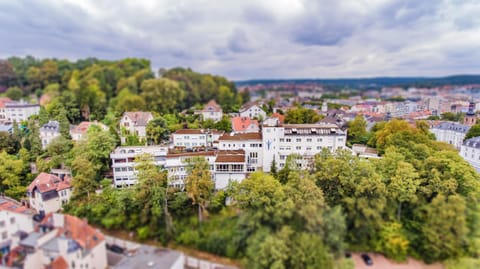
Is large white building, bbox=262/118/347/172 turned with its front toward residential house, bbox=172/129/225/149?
no

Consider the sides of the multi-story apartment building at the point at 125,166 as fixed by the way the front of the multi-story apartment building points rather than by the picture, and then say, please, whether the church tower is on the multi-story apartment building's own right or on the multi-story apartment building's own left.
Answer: on the multi-story apartment building's own left

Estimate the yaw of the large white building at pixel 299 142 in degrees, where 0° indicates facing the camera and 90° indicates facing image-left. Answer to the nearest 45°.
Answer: approximately 0°

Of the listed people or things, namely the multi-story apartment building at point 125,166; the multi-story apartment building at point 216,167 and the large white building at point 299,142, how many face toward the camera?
3

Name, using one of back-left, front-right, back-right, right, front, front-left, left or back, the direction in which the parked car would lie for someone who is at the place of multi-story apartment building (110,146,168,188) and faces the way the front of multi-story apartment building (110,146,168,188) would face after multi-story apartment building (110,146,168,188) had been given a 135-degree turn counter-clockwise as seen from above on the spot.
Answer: right

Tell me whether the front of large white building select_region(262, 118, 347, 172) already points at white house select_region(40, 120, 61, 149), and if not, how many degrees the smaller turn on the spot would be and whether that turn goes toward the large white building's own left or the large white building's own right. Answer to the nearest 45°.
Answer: approximately 90° to the large white building's own right

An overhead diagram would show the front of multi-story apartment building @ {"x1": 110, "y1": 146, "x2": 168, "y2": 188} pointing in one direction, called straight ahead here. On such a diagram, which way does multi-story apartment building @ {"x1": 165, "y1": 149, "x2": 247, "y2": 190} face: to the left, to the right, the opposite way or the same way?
the same way

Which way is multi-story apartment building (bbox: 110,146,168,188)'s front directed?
toward the camera

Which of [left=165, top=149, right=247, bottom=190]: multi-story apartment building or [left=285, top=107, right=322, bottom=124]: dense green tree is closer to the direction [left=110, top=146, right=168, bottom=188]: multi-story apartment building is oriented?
the multi-story apartment building

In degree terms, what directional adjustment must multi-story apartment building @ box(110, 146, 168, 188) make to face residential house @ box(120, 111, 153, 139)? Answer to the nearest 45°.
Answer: approximately 180°

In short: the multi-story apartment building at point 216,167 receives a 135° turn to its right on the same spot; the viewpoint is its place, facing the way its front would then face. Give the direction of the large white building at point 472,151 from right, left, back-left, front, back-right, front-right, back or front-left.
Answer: back-right

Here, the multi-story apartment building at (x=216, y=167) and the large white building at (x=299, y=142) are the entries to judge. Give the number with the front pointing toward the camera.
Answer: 2

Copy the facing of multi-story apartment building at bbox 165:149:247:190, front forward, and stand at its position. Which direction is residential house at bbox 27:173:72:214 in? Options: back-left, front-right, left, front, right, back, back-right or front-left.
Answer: right

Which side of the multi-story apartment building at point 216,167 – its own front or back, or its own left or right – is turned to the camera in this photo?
front

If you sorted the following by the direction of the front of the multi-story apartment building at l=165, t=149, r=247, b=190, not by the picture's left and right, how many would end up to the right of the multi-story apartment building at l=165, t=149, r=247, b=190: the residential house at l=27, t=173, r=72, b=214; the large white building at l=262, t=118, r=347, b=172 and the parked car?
1

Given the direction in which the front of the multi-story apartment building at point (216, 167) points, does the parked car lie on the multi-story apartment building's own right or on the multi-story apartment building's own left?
on the multi-story apartment building's own left

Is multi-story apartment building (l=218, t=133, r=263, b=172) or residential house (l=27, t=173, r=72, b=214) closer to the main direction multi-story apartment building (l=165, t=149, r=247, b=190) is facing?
the residential house

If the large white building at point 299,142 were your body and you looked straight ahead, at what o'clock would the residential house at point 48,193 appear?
The residential house is roughly at 2 o'clock from the large white building.

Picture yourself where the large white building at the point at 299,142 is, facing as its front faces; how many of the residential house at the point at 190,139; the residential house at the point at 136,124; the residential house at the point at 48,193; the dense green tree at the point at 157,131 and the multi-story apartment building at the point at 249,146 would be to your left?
0
